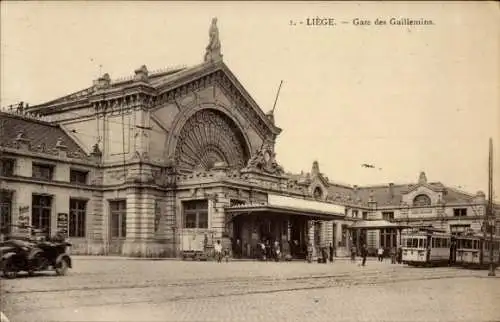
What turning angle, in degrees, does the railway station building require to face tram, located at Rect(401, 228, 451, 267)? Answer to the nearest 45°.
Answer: approximately 45° to its left

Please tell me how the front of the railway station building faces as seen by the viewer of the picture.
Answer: facing the viewer and to the right of the viewer

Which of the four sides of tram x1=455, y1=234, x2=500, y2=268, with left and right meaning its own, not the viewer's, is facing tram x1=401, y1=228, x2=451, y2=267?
front

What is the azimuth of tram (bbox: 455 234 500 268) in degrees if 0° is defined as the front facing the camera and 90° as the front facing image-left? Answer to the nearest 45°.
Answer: approximately 45°

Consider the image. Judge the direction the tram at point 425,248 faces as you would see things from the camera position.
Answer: facing the viewer and to the left of the viewer

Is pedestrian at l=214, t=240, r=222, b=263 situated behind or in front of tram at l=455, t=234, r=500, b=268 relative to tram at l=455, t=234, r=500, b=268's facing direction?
in front

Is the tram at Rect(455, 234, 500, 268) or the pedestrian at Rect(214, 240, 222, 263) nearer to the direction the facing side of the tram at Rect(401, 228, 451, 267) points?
the pedestrian

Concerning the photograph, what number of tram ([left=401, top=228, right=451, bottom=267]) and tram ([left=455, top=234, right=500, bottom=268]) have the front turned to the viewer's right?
0
